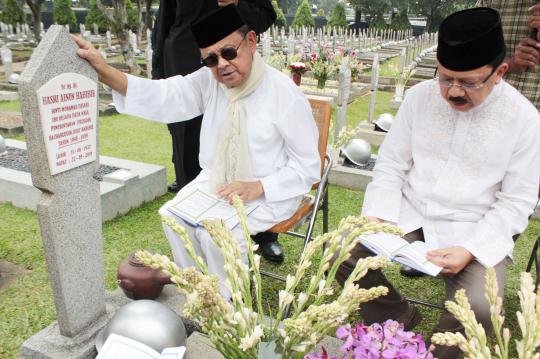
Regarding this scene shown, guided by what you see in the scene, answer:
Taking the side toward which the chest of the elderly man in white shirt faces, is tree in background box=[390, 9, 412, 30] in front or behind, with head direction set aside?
behind

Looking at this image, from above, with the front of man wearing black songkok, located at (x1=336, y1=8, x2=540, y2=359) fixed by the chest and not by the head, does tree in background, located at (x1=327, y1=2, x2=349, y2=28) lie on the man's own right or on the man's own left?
on the man's own right

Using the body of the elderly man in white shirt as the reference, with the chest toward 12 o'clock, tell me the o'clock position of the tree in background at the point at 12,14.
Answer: The tree in background is roughly at 4 o'clock from the elderly man in white shirt.

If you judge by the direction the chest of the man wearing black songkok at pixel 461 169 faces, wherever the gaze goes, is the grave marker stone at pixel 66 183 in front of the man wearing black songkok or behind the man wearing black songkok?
in front

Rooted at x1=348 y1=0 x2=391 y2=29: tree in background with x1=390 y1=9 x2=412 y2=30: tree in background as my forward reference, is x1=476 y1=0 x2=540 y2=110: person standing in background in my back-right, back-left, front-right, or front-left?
front-right

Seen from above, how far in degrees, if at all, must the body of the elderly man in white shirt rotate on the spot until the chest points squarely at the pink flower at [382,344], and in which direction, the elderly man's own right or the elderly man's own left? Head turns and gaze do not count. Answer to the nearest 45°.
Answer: approximately 45° to the elderly man's own left

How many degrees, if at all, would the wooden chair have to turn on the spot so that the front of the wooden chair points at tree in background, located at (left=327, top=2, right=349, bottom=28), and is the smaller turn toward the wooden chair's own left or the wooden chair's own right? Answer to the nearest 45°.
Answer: approximately 135° to the wooden chair's own right

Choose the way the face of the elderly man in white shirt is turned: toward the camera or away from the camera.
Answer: toward the camera

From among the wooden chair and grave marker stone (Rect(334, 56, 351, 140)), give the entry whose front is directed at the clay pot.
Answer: the wooden chair

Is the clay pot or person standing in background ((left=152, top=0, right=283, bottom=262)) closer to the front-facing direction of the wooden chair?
the clay pot

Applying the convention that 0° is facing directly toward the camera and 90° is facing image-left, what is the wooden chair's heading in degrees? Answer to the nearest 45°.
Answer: approximately 45°

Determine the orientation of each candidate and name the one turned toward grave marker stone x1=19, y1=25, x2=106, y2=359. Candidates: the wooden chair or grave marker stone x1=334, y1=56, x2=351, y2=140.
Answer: the wooden chair

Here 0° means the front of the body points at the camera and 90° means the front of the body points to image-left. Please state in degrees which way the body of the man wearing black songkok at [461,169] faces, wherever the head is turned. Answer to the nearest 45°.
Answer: approximately 45°

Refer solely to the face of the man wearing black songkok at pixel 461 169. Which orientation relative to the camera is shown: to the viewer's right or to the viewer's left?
to the viewer's left

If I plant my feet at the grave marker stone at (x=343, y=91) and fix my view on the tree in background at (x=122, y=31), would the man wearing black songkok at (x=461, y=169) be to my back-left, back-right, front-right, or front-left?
back-left

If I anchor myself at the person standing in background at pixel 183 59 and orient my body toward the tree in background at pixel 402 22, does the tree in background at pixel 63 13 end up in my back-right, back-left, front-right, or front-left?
front-left
